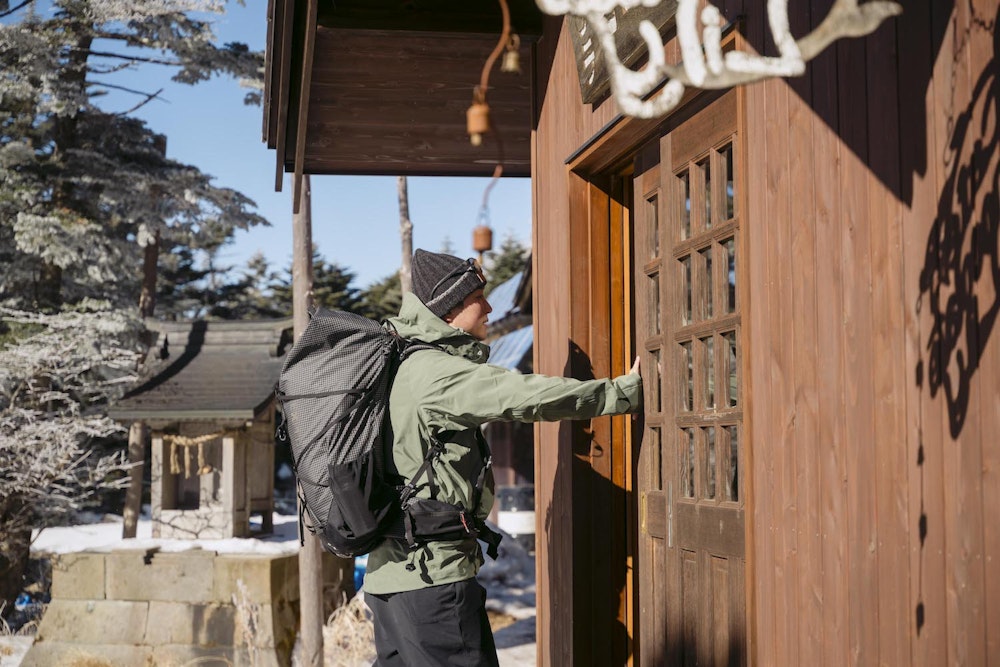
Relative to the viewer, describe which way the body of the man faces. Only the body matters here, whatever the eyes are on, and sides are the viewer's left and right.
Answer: facing to the right of the viewer

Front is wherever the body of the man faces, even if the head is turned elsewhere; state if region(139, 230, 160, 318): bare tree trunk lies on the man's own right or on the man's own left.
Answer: on the man's own left

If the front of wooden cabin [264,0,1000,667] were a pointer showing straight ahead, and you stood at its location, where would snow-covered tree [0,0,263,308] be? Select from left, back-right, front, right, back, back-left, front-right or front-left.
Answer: right

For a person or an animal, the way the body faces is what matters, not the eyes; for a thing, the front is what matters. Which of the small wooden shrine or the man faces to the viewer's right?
the man

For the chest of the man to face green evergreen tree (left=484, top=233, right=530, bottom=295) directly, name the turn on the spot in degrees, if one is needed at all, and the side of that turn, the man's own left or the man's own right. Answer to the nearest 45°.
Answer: approximately 90° to the man's own left

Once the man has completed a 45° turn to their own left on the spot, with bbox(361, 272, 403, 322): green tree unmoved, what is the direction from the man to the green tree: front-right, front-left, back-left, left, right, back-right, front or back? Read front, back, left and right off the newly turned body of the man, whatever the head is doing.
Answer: front-left

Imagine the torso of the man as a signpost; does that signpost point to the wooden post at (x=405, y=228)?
no

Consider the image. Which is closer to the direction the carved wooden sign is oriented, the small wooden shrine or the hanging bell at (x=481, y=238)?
the hanging bell

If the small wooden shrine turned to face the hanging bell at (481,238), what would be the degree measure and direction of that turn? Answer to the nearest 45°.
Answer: approximately 45° to its left

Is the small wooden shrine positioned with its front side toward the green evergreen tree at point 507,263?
no

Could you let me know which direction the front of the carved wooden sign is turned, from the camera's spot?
facing the viewer and to the left of the viewer

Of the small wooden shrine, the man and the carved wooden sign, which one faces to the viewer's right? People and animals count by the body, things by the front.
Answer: the man
